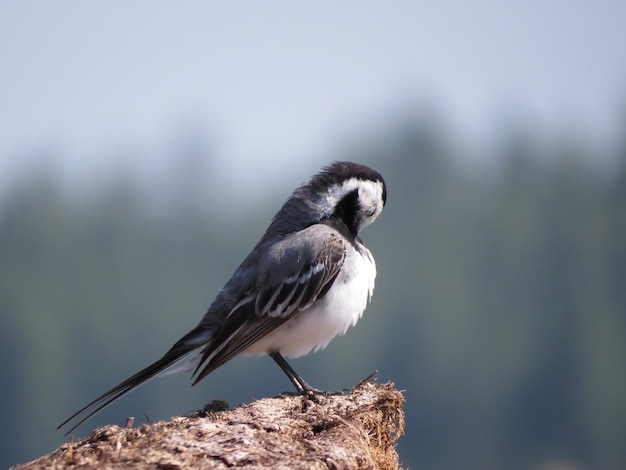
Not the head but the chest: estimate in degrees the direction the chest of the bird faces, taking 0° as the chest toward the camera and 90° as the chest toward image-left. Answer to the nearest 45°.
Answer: approximately 270°
